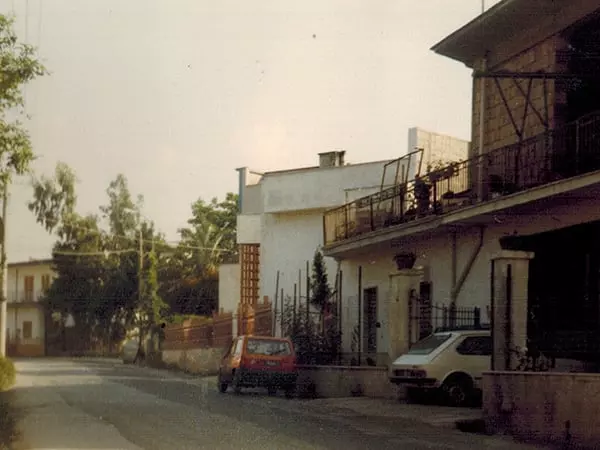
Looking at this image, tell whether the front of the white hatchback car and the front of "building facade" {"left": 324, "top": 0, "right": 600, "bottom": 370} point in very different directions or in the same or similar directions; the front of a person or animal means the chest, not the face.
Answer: very different directions

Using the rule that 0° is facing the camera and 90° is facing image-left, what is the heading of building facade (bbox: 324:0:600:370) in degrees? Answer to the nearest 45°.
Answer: approximately 45°

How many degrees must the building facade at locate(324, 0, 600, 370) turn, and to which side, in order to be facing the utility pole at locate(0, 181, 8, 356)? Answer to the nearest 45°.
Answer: approximately 90° to its right

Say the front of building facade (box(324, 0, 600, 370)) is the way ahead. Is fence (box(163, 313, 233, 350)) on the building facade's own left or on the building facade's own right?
on the building facade's own right

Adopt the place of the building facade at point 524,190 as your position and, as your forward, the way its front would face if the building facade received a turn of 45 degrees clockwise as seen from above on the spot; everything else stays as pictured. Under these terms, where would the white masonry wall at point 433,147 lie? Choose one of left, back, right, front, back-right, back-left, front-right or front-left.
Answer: right

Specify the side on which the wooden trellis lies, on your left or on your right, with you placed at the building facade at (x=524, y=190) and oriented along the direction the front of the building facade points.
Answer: on your right

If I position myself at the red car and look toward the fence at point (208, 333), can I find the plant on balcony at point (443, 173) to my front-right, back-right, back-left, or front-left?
back-right
